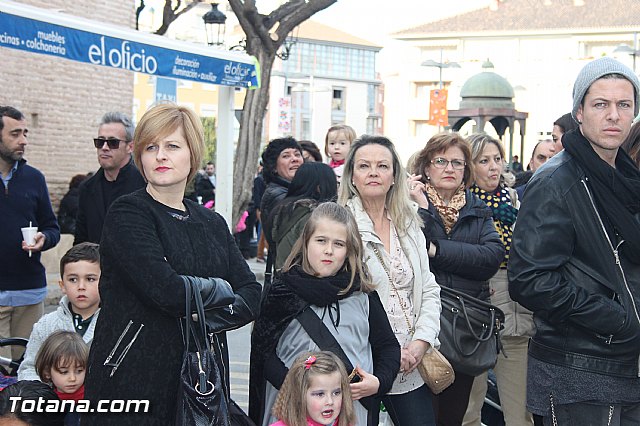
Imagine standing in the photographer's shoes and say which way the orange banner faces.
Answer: facing the viewer

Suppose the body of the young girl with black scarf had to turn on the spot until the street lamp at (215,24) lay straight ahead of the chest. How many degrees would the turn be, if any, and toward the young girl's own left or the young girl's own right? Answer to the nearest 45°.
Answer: approximately 180°

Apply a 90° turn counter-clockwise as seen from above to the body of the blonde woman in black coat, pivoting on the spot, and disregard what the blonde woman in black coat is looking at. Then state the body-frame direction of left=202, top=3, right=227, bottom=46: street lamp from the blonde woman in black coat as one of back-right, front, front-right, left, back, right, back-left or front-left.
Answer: front-left

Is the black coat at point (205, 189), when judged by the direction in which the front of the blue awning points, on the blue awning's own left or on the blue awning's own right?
on the blue awning's own left

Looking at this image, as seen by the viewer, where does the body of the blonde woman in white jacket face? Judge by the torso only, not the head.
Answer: toward the camera

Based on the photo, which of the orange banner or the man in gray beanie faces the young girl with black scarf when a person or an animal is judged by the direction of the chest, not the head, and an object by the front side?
the orange banner

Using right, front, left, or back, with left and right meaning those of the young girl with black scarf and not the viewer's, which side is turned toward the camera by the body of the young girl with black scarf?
front

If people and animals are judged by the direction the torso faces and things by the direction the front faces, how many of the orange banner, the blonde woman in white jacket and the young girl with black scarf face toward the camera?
3

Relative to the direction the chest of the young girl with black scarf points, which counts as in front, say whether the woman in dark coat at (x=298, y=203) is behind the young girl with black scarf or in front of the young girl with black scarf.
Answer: behind

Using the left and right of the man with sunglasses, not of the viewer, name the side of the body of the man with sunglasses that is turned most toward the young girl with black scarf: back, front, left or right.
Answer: front

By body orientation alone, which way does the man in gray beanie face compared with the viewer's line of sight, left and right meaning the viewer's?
facing the viewer and to the right of the viewer

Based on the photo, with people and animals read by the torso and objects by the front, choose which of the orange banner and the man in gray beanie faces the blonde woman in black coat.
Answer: the orange banner

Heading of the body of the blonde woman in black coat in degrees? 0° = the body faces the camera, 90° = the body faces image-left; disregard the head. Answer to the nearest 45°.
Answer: approximately 315°

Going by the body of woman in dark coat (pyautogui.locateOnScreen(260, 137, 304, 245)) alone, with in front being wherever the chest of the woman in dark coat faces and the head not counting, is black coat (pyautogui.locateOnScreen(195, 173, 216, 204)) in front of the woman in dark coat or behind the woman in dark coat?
behind
